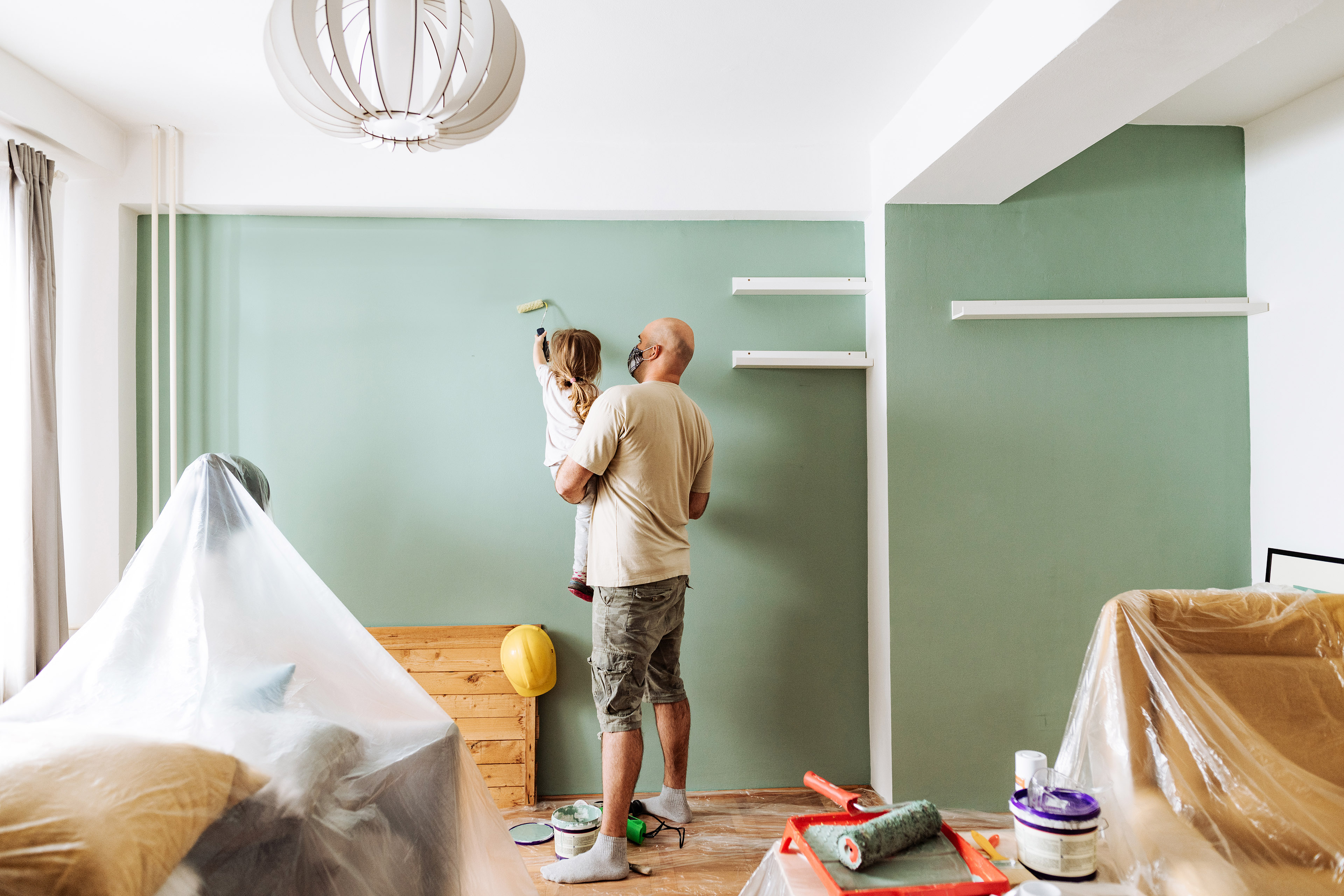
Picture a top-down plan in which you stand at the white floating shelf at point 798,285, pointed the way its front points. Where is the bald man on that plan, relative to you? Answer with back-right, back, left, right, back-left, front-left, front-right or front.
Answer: front-right

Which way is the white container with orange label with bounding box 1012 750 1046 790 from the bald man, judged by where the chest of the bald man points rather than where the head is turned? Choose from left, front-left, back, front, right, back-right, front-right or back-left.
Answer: back

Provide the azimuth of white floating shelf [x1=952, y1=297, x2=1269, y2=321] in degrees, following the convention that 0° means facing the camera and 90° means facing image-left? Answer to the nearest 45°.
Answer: approximately 0°

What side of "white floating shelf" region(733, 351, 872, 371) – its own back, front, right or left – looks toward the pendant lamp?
front

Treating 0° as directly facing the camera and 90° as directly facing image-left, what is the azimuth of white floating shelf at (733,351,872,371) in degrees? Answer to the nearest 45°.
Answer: approximately 0°

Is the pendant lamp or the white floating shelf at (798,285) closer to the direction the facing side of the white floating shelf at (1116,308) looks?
the pendant lamp

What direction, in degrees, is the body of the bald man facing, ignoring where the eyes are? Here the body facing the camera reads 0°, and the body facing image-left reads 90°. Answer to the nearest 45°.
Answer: approximately 135°

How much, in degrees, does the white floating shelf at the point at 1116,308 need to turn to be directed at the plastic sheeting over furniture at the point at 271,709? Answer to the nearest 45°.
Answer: approximately 45° to its right

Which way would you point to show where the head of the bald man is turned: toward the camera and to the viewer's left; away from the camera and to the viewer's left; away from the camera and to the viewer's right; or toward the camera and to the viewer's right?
away from the camera and to the viewer's left

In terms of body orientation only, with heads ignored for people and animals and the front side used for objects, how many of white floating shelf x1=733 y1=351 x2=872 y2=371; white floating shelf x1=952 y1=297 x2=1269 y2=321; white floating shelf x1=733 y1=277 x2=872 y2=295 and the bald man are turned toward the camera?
3

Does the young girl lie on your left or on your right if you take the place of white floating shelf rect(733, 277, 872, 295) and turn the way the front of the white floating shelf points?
on your right

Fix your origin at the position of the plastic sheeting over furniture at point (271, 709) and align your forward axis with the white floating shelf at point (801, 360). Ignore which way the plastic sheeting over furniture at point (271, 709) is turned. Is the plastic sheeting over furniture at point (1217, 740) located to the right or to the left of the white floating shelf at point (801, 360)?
right

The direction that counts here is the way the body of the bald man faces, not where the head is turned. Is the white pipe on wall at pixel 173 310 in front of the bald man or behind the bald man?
in front
